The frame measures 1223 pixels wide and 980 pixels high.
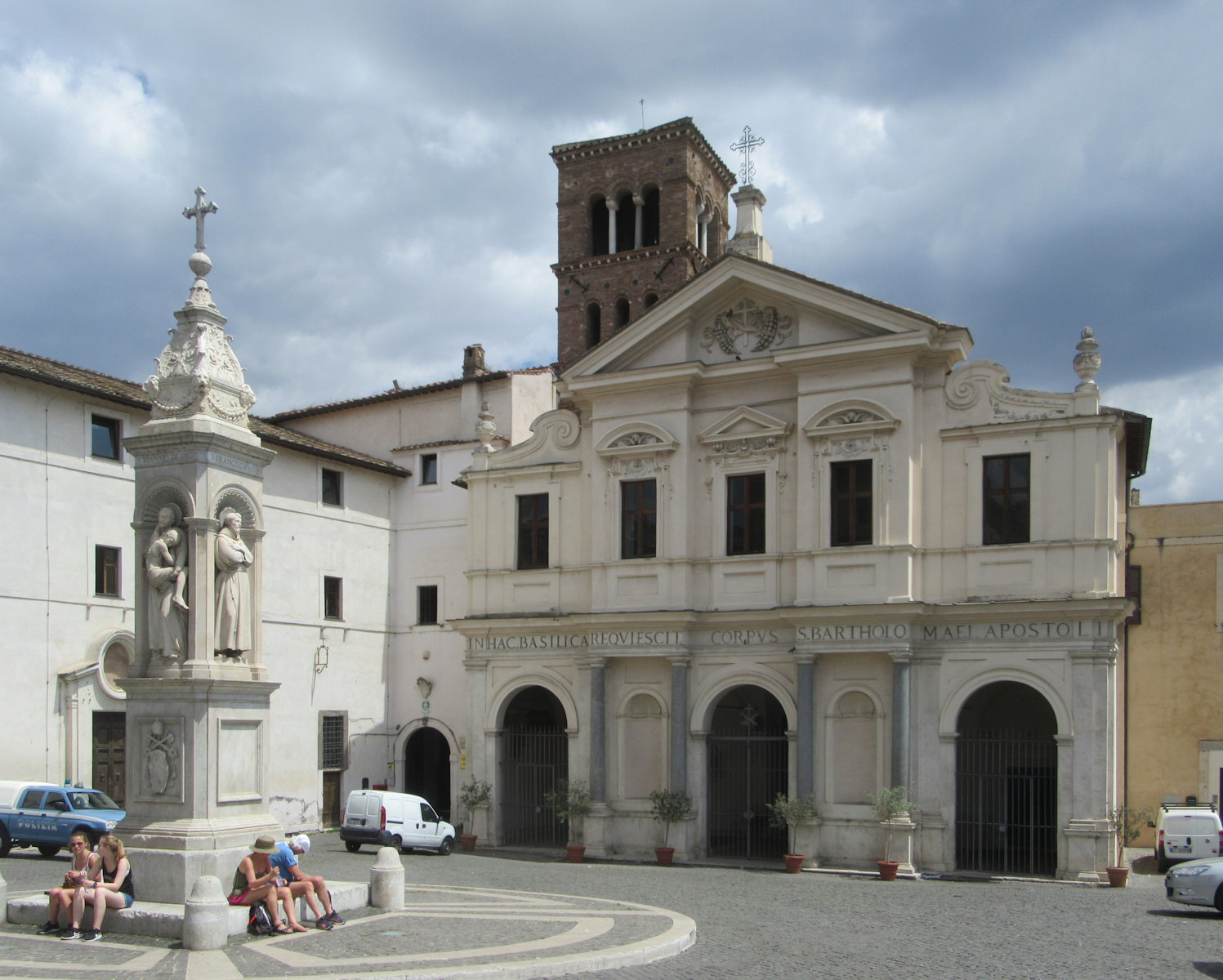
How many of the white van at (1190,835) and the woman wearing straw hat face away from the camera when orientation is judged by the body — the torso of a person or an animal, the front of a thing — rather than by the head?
1

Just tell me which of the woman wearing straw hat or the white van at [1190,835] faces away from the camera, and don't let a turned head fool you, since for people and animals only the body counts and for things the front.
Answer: the white van

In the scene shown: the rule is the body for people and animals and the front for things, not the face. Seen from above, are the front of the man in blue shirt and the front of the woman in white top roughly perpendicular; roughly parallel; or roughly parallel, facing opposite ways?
roughly perpendicular

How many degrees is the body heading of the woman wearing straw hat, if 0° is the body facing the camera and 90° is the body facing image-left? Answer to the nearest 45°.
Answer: approximately 315°

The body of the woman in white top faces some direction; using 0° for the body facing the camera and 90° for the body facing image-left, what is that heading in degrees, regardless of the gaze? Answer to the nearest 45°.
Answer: approximately 45°

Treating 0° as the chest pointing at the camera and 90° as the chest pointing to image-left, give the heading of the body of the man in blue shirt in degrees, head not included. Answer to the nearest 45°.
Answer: approximately 315°
